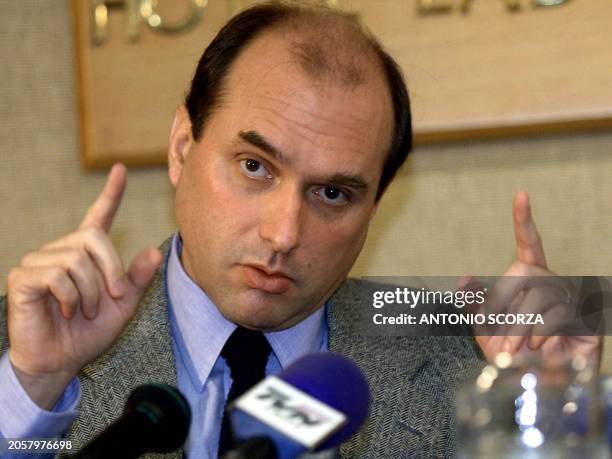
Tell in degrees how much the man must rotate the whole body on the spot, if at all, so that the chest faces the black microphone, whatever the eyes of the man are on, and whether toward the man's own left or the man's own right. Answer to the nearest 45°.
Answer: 0° — they already face it

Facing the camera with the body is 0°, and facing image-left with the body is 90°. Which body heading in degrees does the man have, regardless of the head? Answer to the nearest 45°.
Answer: approximately 0°
